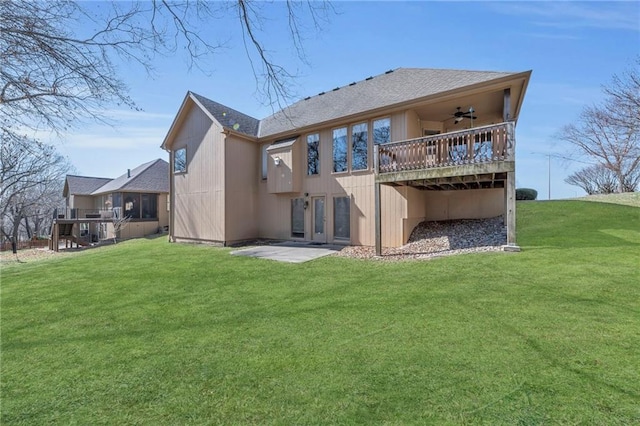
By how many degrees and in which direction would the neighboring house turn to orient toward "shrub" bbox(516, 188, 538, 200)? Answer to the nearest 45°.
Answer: approximately 90° to its right

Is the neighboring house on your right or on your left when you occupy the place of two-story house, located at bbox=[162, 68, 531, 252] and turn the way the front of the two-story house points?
on your left

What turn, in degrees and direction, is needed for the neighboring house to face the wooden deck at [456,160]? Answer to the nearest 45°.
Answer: approximately 135° to its right

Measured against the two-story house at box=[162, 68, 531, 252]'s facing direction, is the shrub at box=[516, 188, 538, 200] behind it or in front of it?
in front

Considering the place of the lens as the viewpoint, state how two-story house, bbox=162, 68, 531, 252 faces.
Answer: facing away from the viewer and to the right of the viewer

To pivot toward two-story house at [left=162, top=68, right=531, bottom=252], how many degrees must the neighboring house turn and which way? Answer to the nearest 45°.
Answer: approximately 135° to its right

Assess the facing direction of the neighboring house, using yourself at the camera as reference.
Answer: facing away from the viewer and to the right of the viewer
